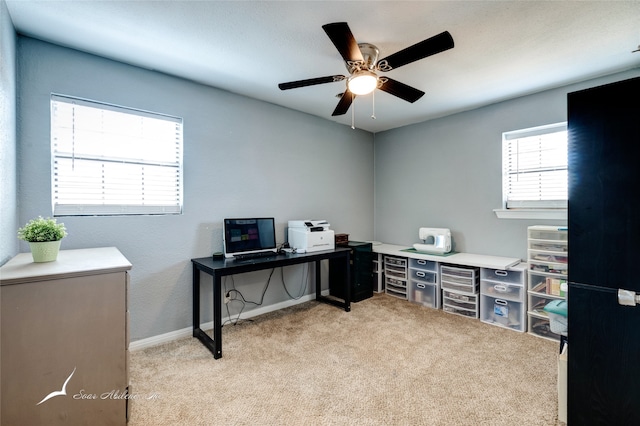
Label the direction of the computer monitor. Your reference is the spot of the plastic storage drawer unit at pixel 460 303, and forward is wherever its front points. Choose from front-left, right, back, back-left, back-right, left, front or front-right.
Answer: front

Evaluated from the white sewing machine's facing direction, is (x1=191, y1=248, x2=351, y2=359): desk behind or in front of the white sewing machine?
in front

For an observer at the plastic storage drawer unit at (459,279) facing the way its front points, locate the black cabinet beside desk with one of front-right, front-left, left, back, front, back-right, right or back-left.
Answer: front-right

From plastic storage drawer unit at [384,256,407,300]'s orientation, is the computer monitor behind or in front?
in front

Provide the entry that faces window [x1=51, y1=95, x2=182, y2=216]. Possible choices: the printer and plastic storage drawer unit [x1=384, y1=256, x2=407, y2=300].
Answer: the plastic storage drawer unit

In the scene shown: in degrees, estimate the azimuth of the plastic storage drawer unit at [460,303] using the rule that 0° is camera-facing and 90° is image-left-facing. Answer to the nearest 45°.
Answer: approximately 45°

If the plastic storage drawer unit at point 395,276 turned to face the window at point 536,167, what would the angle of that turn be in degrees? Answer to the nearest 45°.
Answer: approximately 135° to its left

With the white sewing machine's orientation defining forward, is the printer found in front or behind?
in front

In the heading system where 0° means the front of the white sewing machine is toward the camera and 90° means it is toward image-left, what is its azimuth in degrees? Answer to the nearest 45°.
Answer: approximately 45°

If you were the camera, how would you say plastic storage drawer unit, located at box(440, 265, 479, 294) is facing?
facing the viewer and to the left of the viewer

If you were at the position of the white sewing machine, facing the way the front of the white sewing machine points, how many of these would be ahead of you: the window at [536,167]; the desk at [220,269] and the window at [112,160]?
2
